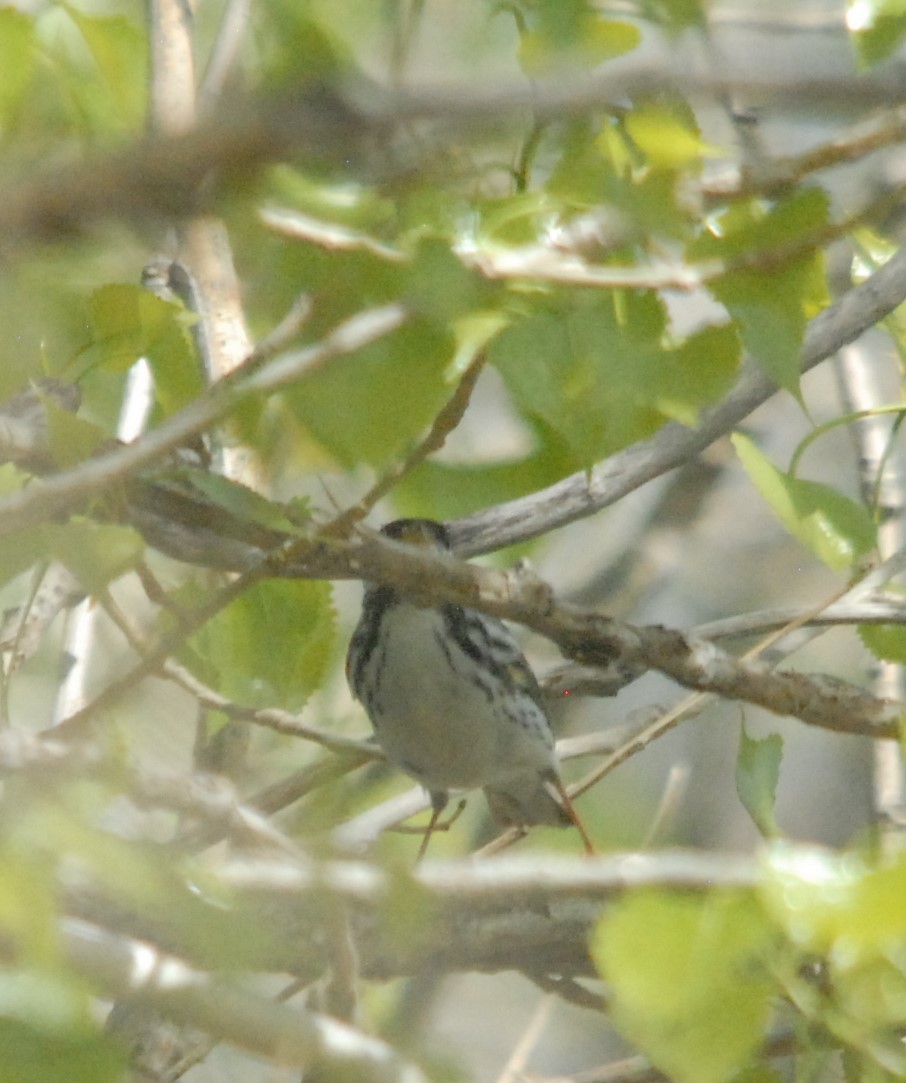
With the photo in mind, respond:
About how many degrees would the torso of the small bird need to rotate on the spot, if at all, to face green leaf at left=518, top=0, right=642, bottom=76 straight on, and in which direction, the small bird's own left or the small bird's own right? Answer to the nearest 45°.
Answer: approximately 45° to the small bird's own left

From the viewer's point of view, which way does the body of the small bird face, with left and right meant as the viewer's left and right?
facing the viewer and to the left of the viewer

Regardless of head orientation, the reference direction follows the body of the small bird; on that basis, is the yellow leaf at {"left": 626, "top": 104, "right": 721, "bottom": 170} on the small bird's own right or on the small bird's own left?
on the small bird's own left

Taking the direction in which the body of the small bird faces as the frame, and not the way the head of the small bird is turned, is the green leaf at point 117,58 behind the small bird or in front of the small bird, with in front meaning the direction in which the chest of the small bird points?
in front

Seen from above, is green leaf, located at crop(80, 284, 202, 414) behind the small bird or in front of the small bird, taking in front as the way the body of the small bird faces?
in front

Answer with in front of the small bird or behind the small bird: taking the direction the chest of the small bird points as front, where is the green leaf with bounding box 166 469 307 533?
in front

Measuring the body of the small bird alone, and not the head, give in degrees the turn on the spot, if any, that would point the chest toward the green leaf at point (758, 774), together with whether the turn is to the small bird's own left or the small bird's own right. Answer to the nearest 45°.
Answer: approximately 45° to the small bird's own left
